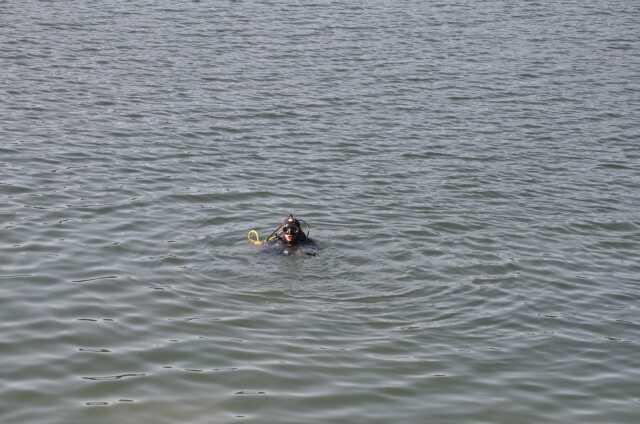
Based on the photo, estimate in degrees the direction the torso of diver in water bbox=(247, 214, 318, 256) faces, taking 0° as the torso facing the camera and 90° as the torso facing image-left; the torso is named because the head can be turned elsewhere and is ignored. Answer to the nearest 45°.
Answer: approximately 0°
